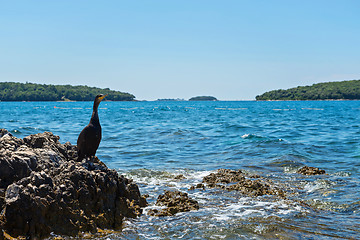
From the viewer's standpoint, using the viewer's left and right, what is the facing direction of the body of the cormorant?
facing to the right of the viewer

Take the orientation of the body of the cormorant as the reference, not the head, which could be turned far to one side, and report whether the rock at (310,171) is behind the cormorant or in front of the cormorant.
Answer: in front

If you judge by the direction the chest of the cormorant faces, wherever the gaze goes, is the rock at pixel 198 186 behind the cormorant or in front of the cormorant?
in front
